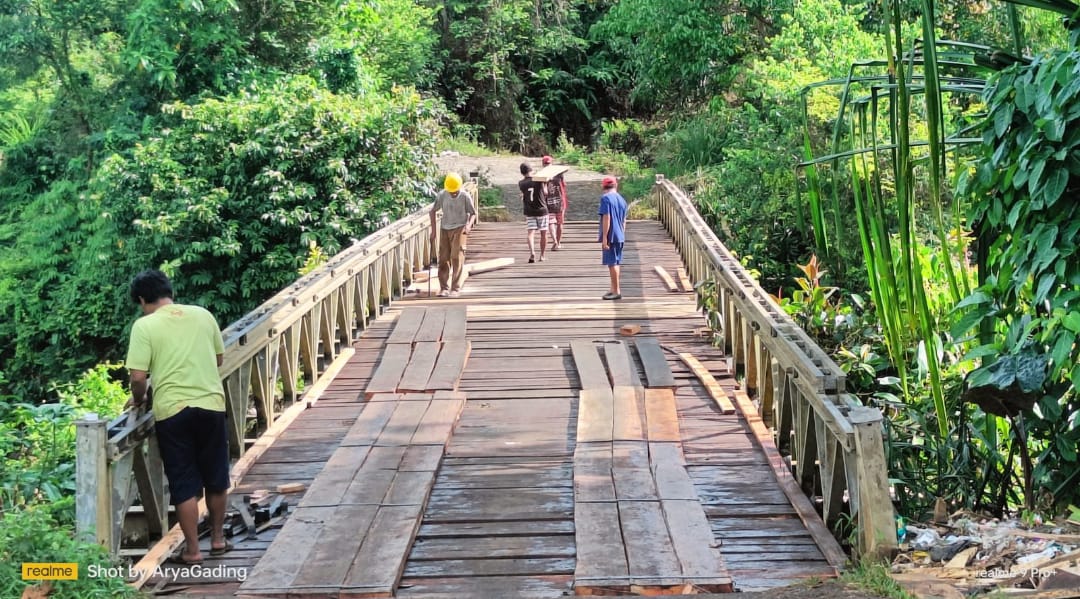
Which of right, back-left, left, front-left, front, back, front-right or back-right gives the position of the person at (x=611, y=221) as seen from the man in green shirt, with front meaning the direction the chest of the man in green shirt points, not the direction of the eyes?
right

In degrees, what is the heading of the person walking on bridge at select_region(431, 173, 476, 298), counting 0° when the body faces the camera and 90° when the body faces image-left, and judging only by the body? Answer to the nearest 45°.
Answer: approximately 0°

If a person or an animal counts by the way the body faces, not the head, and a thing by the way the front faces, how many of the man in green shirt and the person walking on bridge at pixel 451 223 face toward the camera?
1

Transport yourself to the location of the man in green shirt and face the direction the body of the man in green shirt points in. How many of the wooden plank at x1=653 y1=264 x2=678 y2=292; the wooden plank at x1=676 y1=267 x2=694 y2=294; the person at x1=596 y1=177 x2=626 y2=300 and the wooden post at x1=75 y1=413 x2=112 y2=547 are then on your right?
3

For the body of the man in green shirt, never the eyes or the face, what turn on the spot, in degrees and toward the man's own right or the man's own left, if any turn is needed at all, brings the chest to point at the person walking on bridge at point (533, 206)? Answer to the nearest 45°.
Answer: approximately 90° to the man's own right

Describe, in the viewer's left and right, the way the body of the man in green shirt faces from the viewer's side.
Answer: facing away from the viewer and to the left of the viewer

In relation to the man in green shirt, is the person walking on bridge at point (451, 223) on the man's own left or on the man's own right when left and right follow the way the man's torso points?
on the man's own right

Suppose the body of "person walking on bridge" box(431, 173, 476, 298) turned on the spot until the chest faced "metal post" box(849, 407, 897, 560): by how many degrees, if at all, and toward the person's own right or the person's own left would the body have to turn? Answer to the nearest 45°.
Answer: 0° — they already face it

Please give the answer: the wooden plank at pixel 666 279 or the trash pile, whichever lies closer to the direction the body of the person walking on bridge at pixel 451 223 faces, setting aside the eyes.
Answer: the trash pile
